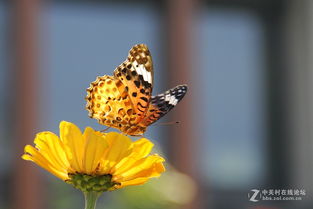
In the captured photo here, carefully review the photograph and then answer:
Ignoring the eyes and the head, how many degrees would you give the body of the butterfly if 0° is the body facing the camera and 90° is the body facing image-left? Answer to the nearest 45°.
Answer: approximately 315°
